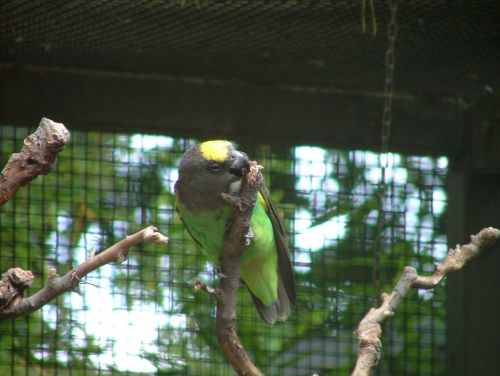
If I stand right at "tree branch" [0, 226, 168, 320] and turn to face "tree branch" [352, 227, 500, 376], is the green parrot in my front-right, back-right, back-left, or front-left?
front-left

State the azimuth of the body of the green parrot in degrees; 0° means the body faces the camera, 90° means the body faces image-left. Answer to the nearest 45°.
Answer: approximately 45°

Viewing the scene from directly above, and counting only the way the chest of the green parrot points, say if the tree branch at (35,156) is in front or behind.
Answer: in front

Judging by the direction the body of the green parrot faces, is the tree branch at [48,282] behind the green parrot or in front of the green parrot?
in front

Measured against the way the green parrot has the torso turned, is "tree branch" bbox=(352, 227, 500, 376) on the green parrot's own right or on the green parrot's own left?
on the green parrot's own left
